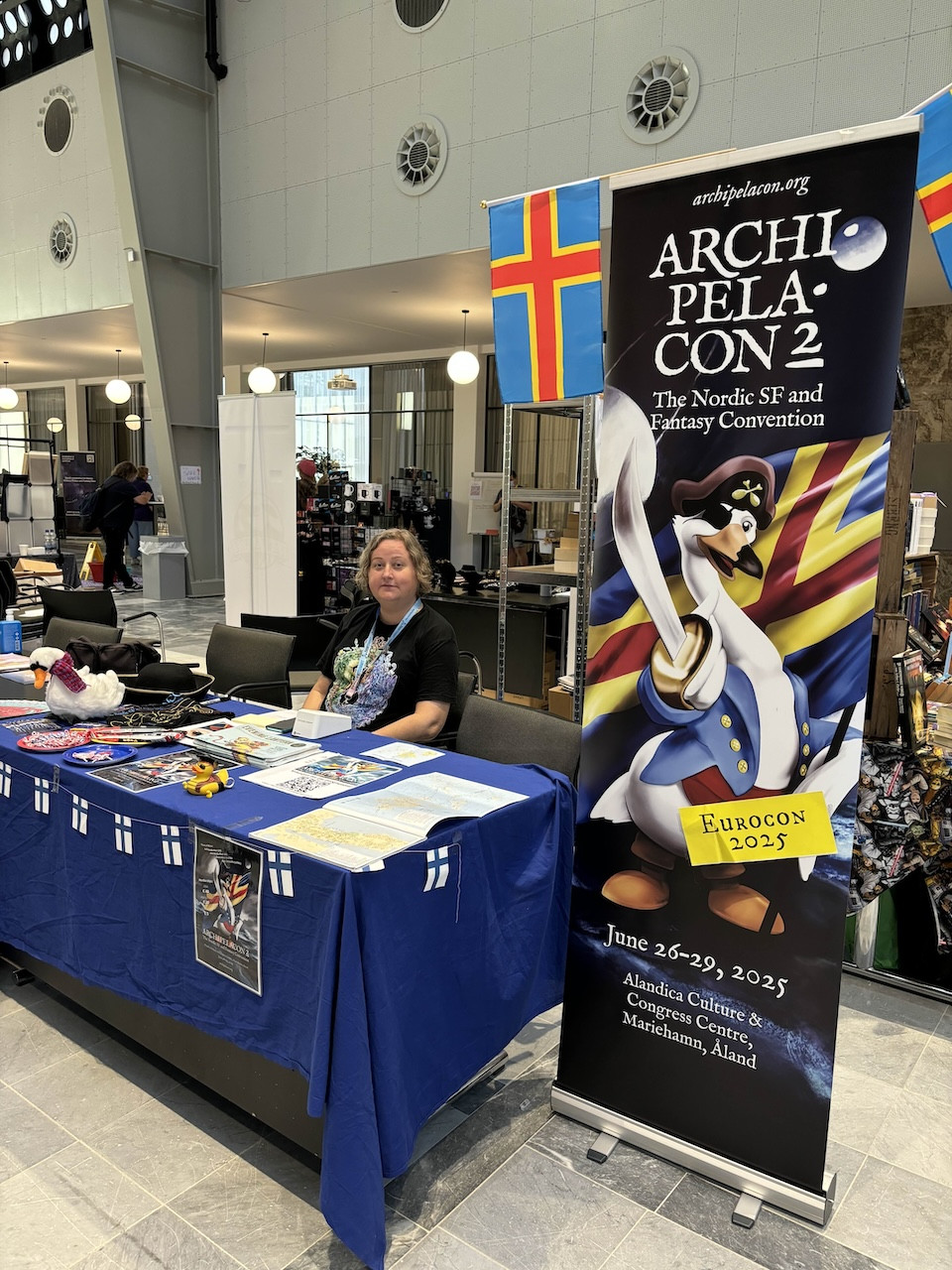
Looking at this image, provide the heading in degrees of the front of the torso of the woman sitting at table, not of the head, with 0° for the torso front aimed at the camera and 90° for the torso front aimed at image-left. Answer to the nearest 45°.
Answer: approximately 45°

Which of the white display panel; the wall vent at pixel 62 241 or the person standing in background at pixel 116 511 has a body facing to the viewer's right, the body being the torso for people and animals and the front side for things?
the person standing in background

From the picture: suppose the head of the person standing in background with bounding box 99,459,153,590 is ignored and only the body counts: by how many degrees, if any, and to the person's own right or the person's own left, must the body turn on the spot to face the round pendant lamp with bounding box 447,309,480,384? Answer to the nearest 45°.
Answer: approximately 45° to the person's own right

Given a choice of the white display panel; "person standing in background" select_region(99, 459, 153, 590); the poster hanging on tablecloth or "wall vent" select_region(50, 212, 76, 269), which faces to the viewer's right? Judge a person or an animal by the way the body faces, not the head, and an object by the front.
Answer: the person standing in background

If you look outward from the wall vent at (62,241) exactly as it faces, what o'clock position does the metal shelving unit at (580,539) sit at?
The metal shelving unit is roughly at 10 o'clock from the wall vent.

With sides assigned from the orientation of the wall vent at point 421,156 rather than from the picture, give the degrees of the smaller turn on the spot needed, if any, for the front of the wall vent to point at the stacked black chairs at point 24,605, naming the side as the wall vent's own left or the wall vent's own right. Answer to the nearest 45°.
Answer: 0° — it already faces it

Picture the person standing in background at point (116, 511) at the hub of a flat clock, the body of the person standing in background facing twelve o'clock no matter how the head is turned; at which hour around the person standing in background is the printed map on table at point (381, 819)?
The printed map on table is roughly at 3 o'clock from the person standing in background.

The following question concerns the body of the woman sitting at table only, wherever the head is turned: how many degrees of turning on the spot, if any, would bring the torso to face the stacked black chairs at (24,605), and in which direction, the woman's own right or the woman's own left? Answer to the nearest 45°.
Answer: approximately 90° to the woman's own right

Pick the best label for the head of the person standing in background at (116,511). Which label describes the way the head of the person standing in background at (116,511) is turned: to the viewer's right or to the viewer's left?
to the viewer's right

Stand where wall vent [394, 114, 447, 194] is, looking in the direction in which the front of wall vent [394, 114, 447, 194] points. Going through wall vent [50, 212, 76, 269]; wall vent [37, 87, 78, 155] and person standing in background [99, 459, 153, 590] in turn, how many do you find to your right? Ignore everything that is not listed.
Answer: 3
